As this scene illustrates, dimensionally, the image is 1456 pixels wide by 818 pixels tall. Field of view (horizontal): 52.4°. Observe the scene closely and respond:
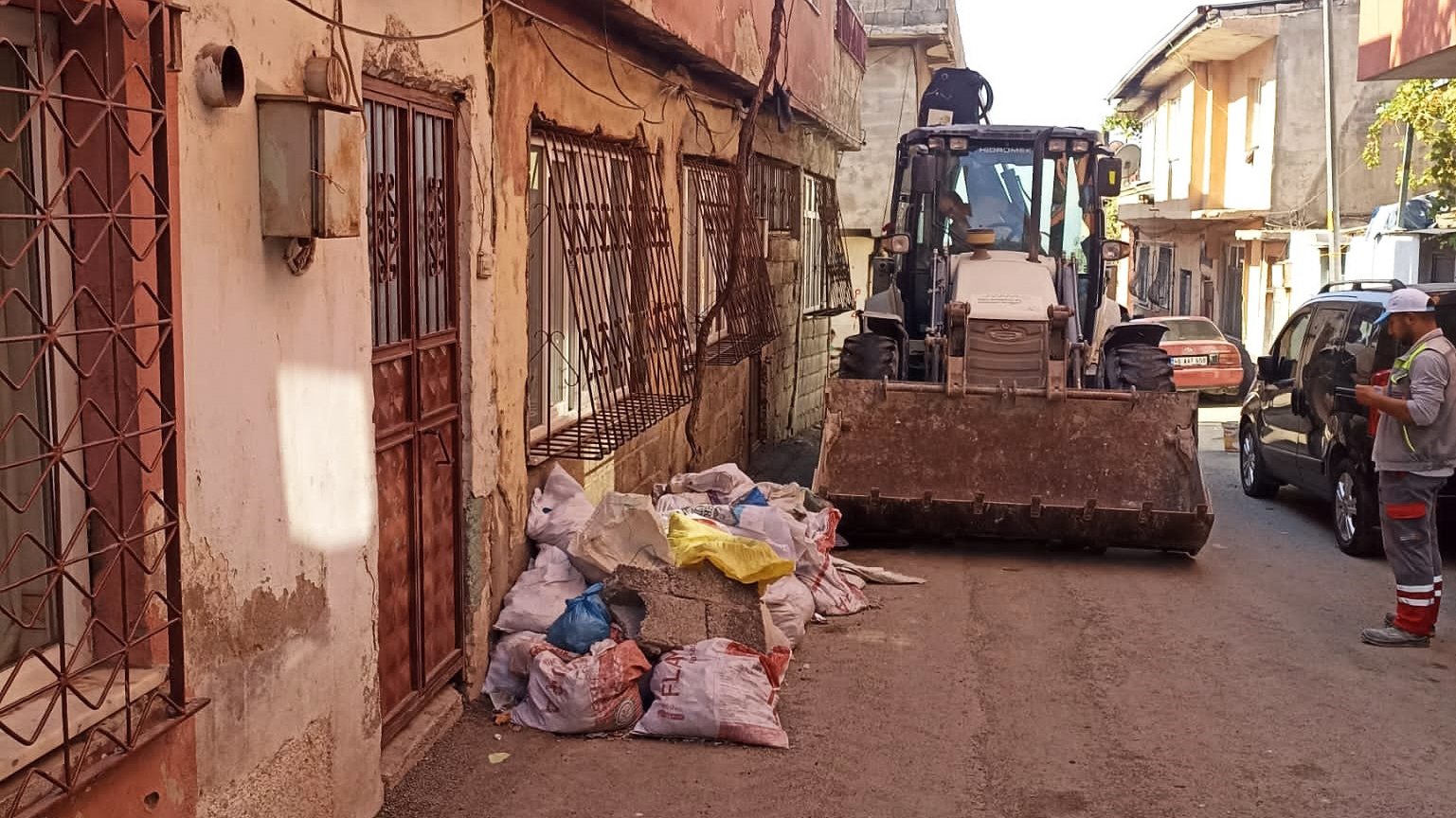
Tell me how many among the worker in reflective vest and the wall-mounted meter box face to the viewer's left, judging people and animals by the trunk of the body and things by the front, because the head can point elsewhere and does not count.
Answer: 1

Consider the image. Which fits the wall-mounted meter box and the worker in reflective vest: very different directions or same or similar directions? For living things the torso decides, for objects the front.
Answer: very different directions

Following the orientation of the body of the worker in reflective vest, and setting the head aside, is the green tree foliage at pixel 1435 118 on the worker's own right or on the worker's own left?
on the worker's own right

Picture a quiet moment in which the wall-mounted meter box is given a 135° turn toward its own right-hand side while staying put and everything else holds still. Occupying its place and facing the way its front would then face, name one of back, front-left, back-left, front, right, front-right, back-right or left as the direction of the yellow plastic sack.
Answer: back-right

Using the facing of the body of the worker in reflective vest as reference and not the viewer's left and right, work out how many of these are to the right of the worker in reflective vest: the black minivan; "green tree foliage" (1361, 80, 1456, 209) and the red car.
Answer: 3

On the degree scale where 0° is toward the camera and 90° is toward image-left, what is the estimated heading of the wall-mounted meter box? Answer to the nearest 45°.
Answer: approximately 315°

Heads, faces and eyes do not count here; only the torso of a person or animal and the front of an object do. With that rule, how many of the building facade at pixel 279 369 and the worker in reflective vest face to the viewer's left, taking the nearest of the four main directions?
1

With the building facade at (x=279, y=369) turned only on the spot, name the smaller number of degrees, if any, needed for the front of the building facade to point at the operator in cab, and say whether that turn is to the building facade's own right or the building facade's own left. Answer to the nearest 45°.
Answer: approximately 90° to the building facade's own left

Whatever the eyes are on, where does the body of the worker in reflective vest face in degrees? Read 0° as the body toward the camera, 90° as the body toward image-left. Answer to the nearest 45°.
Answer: approximately 90°

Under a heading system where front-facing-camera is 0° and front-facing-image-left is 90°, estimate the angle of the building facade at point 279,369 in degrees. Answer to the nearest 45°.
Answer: approximately 315°

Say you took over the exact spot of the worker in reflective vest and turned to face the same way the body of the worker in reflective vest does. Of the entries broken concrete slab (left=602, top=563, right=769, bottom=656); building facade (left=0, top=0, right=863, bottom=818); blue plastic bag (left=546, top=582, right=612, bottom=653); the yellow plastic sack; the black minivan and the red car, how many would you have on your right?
2

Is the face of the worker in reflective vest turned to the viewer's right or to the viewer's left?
to the viewer's left

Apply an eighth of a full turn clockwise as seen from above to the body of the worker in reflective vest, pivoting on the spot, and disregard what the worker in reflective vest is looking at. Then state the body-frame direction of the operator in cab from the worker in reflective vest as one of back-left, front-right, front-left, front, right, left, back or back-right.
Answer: front
